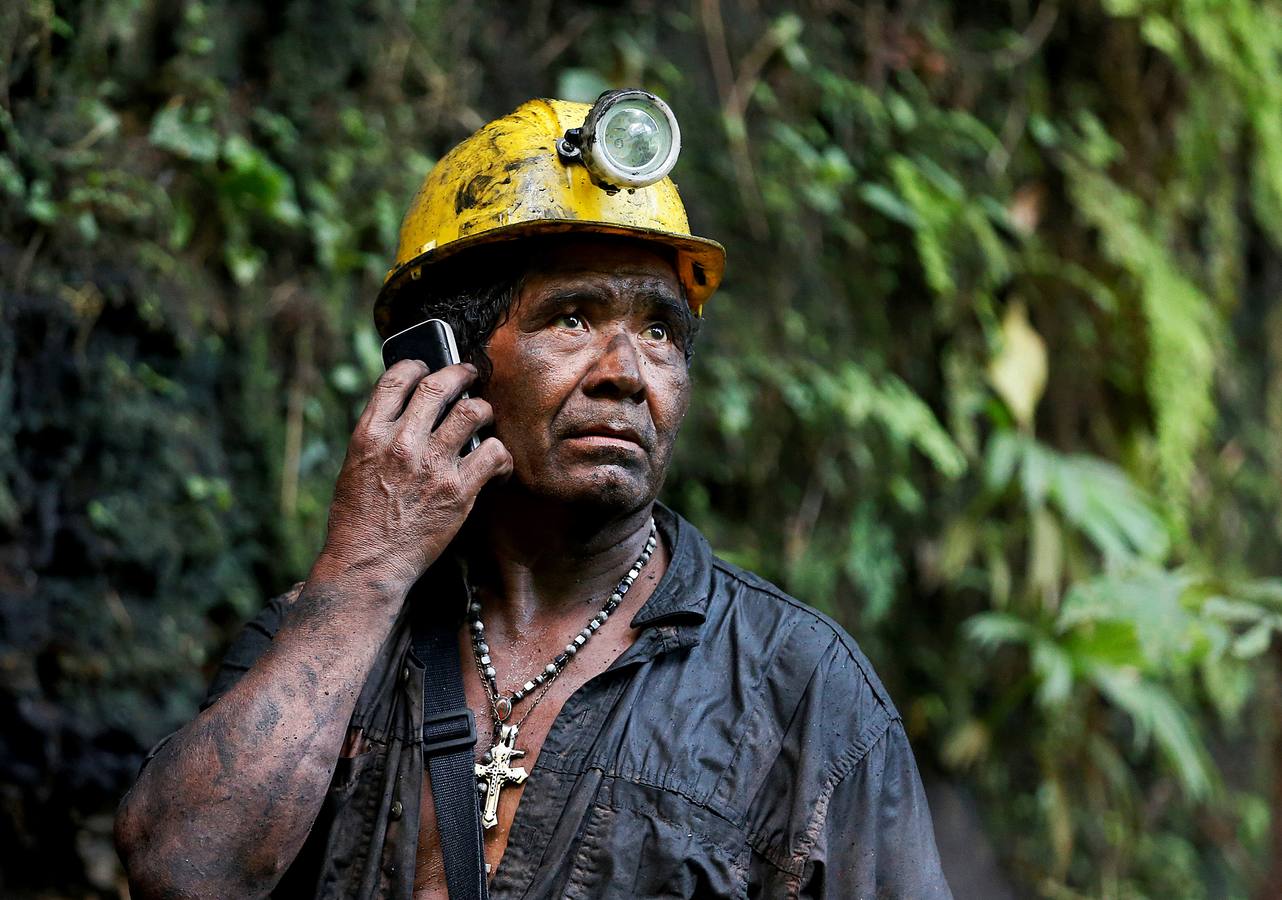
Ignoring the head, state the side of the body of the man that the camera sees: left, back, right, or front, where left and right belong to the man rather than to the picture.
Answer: front

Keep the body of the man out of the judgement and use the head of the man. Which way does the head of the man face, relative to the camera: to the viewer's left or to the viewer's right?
to the viewer's right
